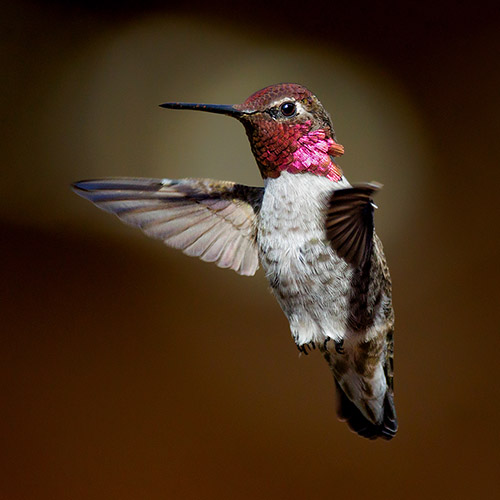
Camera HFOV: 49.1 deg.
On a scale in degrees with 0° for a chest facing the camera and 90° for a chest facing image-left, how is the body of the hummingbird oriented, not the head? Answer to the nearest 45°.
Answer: approximately 45°
